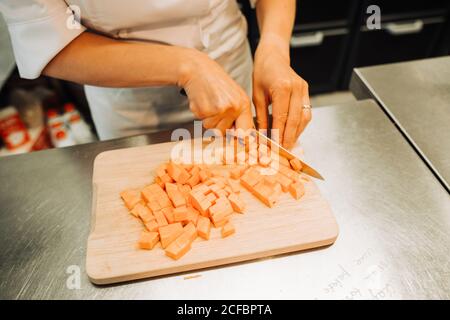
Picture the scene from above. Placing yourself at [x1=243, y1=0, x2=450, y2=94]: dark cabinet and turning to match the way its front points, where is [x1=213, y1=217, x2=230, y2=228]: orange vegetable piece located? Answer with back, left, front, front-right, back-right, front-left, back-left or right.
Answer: front

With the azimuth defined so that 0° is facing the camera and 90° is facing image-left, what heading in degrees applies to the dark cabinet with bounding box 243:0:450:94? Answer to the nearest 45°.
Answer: approximately 0°

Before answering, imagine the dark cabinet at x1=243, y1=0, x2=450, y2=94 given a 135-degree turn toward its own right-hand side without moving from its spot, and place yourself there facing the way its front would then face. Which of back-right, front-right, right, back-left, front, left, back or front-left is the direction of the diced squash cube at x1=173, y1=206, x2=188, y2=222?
back-left

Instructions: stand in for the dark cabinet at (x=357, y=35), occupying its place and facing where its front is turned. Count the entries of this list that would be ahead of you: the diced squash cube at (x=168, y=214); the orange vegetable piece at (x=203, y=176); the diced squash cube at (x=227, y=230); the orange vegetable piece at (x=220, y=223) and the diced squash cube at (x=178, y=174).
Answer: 5

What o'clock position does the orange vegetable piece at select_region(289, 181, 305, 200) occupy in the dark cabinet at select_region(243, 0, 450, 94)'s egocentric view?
The orange vegetable piece is roughly at 12 o'clock from the dark cabinet.

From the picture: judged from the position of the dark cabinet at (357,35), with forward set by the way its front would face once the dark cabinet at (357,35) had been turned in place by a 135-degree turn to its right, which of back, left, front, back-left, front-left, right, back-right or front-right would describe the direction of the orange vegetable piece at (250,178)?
back-left

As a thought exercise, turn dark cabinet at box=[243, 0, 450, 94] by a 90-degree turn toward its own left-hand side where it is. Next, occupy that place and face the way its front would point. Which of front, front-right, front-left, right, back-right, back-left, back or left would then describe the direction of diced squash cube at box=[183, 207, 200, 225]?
right

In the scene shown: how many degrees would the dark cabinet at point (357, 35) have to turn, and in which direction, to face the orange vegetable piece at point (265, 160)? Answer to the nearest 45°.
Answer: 0° — it already faces it

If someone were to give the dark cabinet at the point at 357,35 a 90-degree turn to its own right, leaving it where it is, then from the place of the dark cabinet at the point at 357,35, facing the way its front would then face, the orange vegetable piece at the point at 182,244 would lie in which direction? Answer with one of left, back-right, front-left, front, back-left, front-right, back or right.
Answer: left

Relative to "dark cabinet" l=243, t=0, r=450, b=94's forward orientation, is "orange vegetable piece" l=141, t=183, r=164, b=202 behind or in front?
in front

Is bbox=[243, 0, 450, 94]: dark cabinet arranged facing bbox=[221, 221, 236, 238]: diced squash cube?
yes

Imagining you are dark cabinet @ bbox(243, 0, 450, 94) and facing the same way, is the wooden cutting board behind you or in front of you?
in front

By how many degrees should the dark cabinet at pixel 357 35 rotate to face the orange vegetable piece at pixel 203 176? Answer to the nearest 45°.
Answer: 0° — it already faces it

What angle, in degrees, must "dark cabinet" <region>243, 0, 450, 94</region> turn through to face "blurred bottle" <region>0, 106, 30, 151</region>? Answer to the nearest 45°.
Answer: approximately 45° to its right

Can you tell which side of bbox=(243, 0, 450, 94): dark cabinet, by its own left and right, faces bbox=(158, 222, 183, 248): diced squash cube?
front

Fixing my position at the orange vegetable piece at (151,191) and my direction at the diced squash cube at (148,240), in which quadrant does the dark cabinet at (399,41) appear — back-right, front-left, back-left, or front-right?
back-left

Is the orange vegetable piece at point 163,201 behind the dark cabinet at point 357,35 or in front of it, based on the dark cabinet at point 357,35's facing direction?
in front

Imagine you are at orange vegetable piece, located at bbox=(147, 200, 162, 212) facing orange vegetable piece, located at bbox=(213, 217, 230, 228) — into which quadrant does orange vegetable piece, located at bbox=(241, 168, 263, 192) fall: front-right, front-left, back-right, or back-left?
front-left
